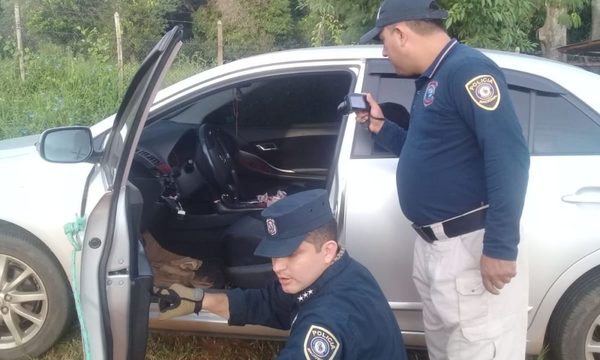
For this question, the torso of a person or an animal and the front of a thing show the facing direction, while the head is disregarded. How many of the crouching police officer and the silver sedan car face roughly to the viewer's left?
2

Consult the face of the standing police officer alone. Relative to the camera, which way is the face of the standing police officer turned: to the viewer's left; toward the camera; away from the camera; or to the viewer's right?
to the viewer's left

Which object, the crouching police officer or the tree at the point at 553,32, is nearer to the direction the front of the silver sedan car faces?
the crouching police officer

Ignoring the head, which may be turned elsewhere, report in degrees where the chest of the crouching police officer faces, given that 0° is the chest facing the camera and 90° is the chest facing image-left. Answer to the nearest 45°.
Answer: approximately 90°

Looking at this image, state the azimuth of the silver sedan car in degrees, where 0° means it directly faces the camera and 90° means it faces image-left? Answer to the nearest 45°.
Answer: approximately 90°

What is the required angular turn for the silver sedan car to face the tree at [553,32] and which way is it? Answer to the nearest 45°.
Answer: approximately 135° to its right

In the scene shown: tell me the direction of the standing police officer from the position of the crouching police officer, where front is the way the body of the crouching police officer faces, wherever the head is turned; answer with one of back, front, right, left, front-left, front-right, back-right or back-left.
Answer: back-right

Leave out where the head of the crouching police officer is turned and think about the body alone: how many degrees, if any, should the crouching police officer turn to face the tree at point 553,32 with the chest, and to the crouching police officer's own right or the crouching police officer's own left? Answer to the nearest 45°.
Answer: approximately 135° to the crouching police officer's own right

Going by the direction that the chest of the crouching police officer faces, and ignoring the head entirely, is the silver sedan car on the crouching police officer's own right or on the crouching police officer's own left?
on the crouching police officer's own right

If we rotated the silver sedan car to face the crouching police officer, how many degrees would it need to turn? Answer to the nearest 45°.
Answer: approximately 90° to its left
